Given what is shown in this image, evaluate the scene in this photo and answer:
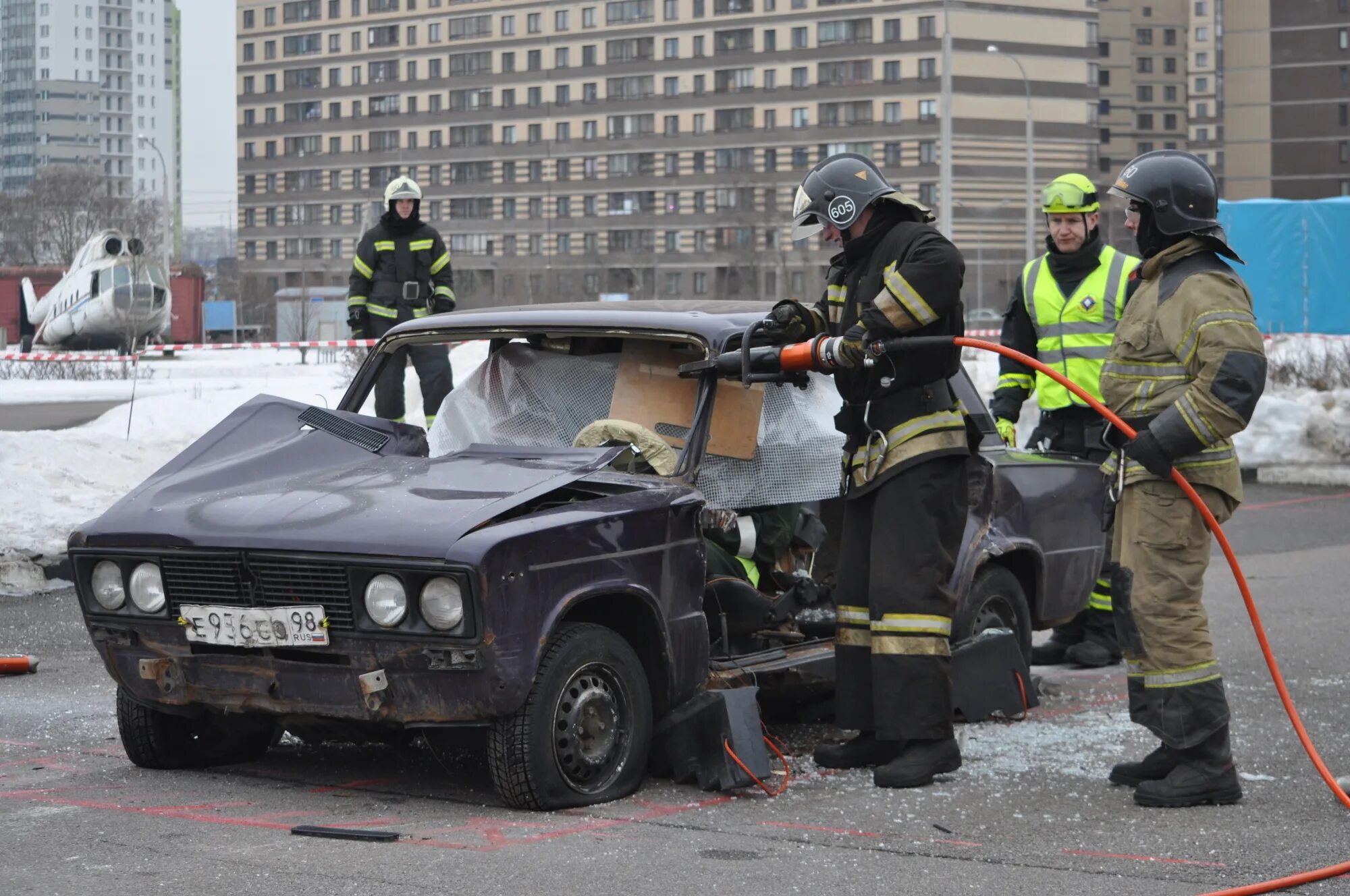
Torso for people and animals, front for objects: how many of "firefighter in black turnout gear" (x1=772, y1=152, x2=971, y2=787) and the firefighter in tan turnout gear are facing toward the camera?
0

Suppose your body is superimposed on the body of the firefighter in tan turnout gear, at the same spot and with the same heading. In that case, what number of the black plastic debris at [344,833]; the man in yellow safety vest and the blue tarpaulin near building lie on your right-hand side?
2

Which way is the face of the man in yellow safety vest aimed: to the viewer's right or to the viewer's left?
to the viewer's left

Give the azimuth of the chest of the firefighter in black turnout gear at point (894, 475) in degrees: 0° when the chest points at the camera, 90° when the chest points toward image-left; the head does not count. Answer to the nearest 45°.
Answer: approximately 90°

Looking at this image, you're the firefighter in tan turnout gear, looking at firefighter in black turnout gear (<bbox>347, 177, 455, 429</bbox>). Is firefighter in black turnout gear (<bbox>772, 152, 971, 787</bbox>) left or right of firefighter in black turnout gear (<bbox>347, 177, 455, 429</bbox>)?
left

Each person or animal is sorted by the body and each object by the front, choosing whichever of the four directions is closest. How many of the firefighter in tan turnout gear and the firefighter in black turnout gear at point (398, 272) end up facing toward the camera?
1

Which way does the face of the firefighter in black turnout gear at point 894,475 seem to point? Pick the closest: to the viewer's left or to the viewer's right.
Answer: to the viewer's left

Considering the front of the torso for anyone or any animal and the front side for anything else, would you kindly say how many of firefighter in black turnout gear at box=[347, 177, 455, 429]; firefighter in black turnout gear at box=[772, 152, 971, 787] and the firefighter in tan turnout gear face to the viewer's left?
2

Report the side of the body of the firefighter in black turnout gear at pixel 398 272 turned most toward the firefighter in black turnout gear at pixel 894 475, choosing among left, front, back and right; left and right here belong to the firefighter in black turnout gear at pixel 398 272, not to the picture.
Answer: front

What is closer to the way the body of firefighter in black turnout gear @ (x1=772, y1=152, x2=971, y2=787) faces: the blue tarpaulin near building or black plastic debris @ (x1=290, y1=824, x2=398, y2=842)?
the black plastic debris

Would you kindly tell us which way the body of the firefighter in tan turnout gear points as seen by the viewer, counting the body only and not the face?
to the viewer's left
